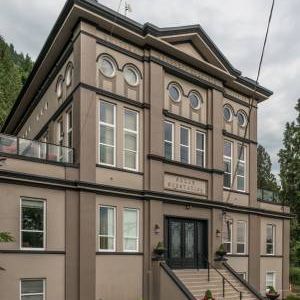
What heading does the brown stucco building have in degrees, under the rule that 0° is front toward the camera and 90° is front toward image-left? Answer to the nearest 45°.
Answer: approximately 315°

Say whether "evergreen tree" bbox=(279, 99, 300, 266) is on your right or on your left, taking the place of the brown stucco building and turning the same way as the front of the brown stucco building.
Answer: on your left
